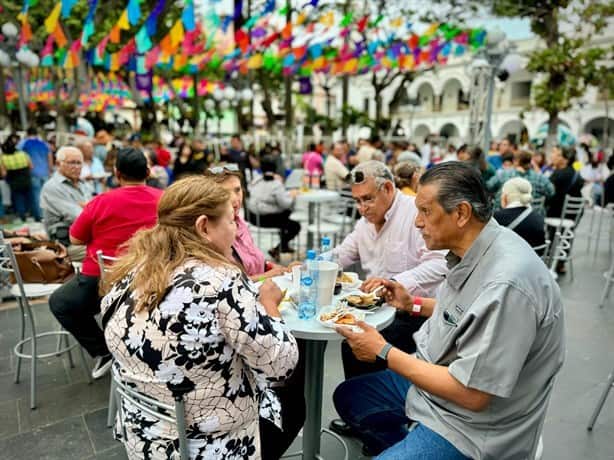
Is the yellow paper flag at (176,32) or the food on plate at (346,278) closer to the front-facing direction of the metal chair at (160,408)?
the food on plate

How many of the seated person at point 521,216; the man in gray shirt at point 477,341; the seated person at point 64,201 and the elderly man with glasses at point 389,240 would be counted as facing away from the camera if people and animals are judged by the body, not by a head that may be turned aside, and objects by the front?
1

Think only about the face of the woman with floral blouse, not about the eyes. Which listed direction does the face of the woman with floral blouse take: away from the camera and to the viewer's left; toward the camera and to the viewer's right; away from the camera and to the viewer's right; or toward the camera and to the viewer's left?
away from the camera and to the viewer's right

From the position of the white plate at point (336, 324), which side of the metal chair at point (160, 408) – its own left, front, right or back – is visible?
front

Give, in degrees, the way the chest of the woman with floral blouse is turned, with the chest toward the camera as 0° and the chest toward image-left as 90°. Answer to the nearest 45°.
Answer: approximately 225°

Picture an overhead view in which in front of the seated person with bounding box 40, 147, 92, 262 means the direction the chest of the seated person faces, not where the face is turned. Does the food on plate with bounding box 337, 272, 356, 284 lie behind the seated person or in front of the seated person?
in front

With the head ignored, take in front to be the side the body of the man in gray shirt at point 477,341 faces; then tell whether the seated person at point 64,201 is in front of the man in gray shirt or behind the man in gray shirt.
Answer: in front

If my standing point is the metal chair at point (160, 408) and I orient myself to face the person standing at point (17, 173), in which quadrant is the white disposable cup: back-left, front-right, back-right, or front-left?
front-right

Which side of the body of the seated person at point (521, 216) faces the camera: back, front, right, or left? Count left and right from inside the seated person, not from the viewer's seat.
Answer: back

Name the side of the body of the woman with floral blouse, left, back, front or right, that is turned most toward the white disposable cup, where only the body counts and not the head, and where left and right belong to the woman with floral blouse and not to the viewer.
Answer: front

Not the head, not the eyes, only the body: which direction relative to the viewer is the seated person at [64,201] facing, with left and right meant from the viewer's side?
facing the viewer and to the right of the viewer

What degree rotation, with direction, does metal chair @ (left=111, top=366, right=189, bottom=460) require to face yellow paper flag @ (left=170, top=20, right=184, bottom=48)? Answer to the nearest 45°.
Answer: approximately 45° to its left

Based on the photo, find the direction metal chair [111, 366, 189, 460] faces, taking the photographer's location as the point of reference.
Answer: facing away from the viewer and to the right of the viewer

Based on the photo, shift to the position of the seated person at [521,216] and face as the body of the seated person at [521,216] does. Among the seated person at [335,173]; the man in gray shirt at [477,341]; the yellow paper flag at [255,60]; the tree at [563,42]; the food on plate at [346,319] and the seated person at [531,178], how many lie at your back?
2

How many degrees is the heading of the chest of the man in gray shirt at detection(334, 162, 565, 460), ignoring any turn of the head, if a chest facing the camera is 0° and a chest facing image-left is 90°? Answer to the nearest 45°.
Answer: approximately 90°

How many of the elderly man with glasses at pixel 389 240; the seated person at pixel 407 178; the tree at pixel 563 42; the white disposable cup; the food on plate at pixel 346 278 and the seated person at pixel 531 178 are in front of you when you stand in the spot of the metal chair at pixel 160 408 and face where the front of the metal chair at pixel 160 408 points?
6

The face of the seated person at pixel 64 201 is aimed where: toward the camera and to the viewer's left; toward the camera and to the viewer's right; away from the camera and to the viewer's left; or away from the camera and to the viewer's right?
toward the camera and to the viewer's right

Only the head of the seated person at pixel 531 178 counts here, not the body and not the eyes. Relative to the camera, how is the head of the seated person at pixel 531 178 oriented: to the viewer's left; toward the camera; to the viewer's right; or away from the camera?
away from the camera

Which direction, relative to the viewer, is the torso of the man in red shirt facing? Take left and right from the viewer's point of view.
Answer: facing away from the viewer and to the left of the viewer
